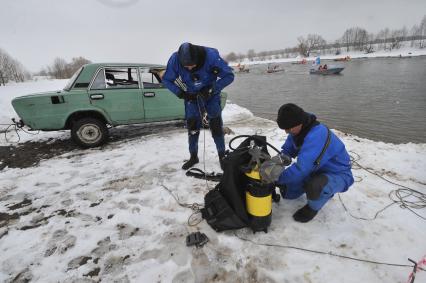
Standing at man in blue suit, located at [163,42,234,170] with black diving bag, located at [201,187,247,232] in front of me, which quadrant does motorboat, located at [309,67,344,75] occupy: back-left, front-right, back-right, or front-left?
back-left

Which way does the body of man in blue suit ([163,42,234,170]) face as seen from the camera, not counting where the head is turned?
toward the camera

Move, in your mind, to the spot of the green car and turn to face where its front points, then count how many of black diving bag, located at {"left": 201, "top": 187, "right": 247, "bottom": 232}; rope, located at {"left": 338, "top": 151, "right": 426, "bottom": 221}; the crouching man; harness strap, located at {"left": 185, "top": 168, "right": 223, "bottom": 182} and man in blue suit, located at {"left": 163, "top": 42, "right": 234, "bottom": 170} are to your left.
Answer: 0

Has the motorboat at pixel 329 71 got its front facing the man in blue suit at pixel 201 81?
no

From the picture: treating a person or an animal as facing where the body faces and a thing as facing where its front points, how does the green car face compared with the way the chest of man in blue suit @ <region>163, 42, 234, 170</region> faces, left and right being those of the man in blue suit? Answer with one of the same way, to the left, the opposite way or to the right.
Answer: to the left

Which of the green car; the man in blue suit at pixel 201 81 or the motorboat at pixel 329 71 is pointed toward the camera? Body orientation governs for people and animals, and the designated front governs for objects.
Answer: the man in blue suit

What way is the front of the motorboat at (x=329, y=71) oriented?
to the viewer's right

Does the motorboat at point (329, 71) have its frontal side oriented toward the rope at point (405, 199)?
no

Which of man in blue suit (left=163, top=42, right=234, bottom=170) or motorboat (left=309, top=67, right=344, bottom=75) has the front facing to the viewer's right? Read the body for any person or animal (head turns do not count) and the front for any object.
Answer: the motorboat

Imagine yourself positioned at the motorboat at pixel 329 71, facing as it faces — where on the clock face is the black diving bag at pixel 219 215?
The black diving bag is roughly at 3 o'clock from the motorboat.

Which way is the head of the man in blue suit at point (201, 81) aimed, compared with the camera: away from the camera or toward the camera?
toward the camera

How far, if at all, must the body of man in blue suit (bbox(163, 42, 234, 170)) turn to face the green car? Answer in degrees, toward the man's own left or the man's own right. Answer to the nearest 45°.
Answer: approximately 135° to the man's own right

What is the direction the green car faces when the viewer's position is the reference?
facing to the right of the viewer

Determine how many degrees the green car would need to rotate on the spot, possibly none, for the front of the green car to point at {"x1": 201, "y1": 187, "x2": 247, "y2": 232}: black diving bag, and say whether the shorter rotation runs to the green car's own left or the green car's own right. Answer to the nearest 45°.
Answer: approximately 90° to the green car's own right
